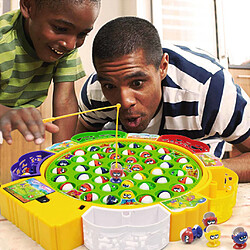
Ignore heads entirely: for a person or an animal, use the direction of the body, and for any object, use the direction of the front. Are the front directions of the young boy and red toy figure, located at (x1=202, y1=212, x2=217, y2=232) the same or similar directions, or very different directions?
same or similar directions

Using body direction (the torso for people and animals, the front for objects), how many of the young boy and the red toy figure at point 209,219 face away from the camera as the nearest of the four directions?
0

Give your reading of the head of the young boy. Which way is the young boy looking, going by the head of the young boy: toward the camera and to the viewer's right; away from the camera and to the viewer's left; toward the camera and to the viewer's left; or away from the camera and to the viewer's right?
toward the camera and to the viewer's right

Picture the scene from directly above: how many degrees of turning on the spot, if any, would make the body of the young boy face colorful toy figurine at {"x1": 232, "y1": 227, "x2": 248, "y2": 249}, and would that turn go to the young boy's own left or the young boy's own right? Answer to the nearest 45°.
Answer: approximately 45° to the young boy's own right

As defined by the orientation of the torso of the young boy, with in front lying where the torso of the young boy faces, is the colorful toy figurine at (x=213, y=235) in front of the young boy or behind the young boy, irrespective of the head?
in front

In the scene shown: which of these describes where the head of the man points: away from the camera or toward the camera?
toward the camera

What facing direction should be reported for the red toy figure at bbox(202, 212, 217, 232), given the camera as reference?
facing the viewer and to the right of the viewer
